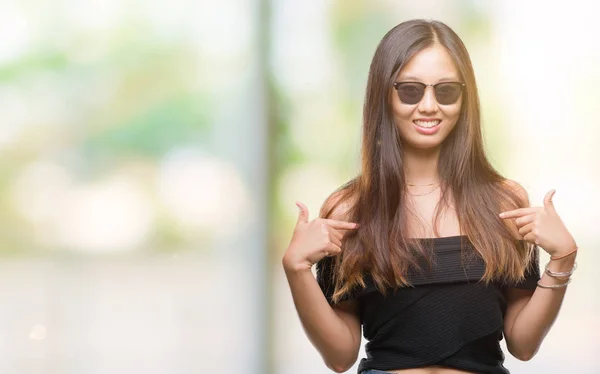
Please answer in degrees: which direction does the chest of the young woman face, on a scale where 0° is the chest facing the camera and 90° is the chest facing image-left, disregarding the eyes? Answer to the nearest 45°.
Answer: approximately 0°
